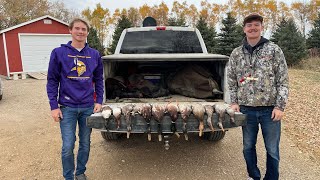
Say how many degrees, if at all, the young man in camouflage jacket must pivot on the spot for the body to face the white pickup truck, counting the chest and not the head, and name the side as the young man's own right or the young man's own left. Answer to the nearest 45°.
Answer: approximately 135° to the young man's own right

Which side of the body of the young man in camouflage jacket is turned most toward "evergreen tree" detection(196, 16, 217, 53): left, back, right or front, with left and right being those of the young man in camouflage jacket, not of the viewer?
back

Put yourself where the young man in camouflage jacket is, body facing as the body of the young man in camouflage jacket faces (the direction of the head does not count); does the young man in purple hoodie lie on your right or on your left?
on your right

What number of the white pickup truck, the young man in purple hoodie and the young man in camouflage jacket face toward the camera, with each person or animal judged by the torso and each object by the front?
2

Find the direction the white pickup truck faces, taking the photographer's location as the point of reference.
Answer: facing away from the viewer

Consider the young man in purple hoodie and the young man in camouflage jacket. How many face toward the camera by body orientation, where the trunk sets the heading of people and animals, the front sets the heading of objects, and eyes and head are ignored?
2

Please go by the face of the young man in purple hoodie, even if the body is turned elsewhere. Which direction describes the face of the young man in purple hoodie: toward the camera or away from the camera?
toward the camera

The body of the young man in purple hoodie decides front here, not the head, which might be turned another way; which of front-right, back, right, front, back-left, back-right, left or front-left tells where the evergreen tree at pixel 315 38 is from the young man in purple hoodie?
back-left

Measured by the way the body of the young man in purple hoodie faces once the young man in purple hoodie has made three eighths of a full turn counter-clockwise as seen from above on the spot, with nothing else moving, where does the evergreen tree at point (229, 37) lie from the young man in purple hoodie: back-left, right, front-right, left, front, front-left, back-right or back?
front

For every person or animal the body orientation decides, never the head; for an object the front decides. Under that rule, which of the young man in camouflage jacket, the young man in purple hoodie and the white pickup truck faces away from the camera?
the white pickup truck

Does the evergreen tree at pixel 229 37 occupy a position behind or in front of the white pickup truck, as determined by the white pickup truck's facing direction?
in front

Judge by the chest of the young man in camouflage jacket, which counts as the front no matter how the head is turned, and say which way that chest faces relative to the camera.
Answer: toward the camera

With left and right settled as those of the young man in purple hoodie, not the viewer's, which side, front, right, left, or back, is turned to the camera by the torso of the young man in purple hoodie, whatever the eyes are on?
front

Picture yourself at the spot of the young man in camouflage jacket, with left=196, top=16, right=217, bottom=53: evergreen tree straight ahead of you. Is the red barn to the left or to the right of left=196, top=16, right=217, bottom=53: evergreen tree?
left

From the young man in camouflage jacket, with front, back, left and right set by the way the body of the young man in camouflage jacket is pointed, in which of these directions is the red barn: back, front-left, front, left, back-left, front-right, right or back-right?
back-right

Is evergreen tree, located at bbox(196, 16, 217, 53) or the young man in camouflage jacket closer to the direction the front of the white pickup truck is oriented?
the evergreen tree

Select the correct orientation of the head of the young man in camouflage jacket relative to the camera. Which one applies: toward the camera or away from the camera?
toward the camera
